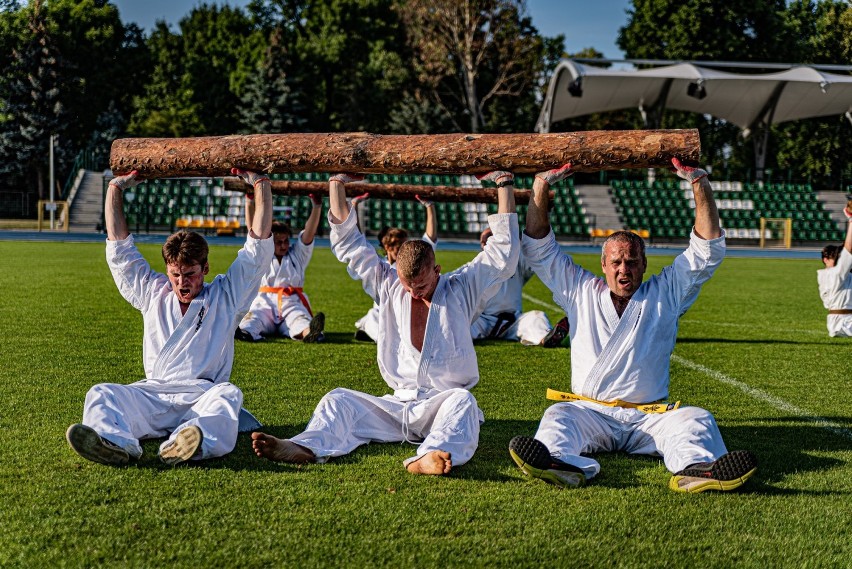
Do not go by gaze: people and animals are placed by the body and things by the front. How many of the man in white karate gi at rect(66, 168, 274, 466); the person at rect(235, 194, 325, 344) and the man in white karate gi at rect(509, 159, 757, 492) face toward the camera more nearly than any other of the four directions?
3

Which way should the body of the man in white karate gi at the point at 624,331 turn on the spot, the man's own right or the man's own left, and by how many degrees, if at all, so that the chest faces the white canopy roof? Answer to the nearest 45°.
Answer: approximately 180°

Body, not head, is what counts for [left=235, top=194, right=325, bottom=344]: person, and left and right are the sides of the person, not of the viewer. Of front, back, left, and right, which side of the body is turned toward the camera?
front

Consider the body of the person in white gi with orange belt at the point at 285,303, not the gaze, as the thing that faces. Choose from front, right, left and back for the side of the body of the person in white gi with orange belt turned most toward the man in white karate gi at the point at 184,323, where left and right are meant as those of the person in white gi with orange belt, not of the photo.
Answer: front

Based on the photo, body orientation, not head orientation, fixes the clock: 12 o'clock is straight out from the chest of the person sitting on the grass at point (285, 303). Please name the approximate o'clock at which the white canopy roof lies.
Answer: The white canopy roof is roughly at 7 o'clock from the person sitting on the grass.

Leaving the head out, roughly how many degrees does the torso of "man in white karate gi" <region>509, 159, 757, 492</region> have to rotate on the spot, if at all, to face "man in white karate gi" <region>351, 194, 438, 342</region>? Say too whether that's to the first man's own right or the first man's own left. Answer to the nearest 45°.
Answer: approximately 135° to the first man's own right

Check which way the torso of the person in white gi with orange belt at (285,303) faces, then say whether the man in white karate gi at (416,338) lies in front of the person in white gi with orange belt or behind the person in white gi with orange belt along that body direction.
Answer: in front
